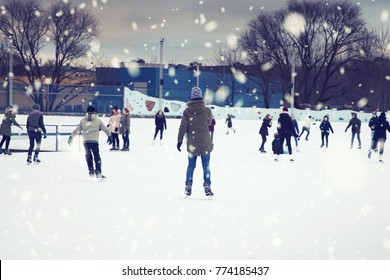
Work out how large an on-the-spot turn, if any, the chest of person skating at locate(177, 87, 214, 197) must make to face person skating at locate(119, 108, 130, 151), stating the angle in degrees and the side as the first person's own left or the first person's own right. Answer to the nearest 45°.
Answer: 0° — they already face them

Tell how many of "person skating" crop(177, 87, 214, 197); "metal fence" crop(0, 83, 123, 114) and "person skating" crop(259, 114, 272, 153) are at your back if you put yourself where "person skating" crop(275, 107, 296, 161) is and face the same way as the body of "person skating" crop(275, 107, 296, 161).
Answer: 1

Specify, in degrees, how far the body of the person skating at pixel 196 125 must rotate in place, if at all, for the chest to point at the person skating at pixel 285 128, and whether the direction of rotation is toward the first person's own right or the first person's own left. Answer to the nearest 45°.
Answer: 0° — they already face them

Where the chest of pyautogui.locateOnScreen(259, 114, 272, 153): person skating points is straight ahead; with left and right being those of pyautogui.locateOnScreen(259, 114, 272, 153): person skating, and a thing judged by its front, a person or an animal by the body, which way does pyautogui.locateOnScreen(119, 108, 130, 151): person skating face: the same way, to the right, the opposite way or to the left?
the opposite way

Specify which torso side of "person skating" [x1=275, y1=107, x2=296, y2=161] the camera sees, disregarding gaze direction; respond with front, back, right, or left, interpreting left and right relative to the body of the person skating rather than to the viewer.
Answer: back

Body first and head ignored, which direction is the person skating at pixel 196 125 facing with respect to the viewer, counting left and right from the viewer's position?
facing away from the viewer

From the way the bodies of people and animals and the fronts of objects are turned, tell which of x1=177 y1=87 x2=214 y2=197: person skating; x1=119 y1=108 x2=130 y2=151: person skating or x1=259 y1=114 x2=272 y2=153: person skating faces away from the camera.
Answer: x1=177 y1=87 x2=214 y2=197: person skating
